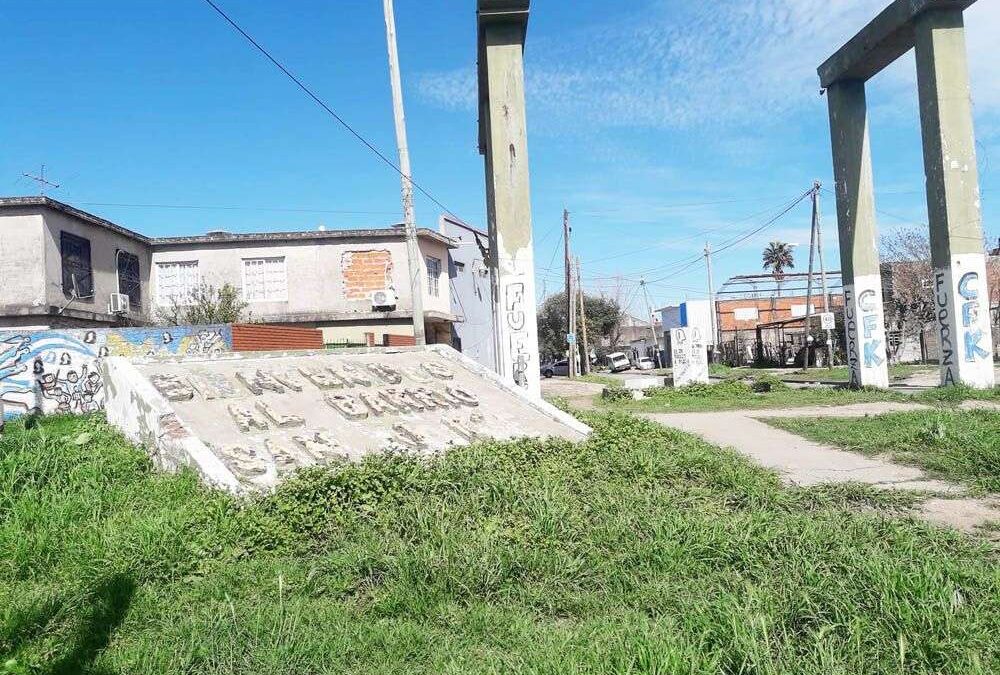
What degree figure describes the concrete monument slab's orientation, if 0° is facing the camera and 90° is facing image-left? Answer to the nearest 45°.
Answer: approximately 315°

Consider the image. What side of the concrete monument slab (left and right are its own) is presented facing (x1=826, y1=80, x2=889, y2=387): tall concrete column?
left

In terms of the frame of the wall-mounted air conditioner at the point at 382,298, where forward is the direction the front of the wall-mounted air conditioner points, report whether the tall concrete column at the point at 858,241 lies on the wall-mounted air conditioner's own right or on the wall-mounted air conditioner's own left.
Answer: on the wall-mounted air conditioner's own left

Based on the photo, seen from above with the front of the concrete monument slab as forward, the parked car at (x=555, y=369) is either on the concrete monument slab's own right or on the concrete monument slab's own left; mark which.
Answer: on the concrete monument slab's own left

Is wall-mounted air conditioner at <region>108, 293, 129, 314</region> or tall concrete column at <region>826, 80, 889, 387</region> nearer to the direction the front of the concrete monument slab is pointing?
the tall concrete column

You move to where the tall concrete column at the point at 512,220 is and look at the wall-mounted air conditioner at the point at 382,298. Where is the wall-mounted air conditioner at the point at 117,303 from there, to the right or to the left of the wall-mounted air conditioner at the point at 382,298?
left

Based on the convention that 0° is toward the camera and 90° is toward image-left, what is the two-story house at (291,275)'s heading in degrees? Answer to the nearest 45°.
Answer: approximately 0°
